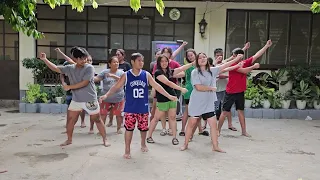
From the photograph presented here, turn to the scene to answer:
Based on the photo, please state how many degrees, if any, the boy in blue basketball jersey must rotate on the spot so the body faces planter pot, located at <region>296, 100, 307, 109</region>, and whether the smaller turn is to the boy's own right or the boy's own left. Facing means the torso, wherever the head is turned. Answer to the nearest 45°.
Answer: approximately 135° to the boy's own left

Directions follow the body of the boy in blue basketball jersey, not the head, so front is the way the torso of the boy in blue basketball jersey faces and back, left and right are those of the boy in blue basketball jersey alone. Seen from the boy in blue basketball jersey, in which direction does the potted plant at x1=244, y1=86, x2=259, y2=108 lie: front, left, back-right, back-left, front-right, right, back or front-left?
back-left

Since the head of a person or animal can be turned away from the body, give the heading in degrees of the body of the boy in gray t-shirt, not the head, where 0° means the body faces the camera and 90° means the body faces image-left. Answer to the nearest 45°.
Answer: approximately 0°

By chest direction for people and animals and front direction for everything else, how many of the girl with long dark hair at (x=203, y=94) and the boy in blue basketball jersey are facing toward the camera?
2

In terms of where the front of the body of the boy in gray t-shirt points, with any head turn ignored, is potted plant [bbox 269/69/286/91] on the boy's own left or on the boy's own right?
on the boy's own left

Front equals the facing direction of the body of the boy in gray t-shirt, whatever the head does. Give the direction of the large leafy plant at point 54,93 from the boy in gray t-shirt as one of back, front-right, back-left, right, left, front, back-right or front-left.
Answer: back

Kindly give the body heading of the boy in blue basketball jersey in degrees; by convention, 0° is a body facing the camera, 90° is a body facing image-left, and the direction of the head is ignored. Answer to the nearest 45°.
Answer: approximately 0°
